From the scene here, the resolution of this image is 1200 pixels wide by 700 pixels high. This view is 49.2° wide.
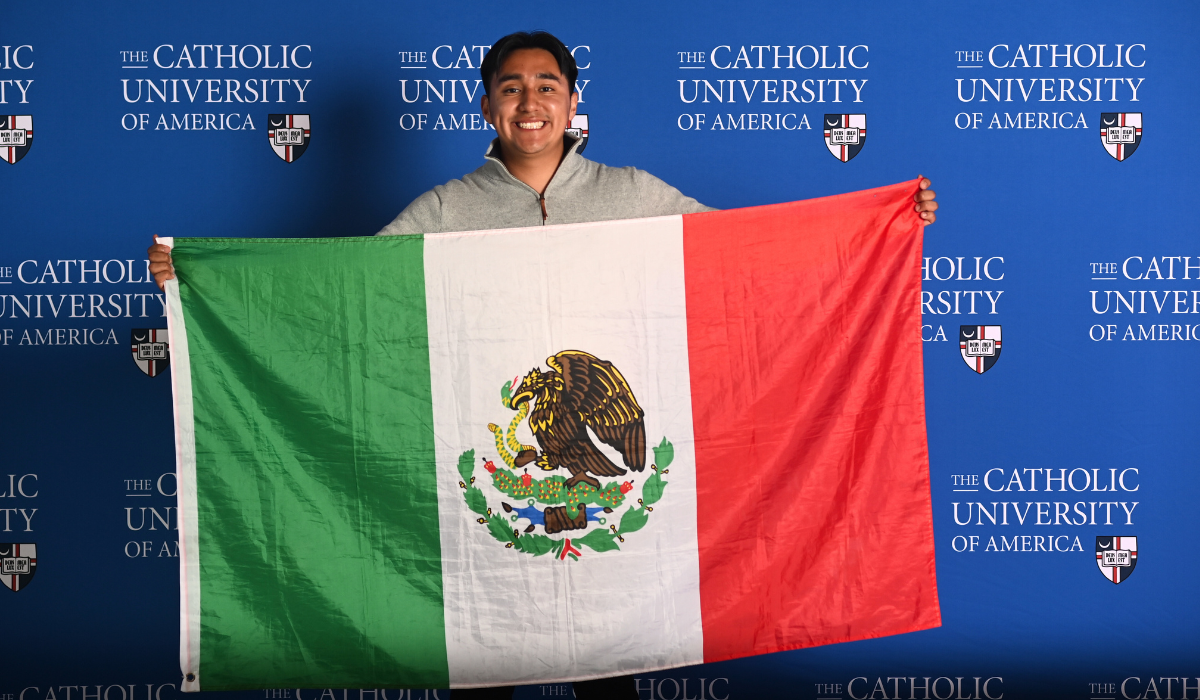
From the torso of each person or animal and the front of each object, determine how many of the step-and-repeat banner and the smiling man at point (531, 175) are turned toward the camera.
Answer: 2

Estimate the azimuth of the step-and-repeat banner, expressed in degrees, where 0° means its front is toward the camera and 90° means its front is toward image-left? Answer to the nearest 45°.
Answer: approximately 0°

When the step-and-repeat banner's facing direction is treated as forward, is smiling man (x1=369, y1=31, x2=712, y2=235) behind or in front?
in front

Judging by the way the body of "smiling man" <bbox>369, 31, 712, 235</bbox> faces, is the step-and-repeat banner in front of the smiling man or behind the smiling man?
behind
